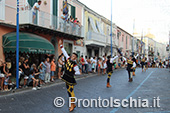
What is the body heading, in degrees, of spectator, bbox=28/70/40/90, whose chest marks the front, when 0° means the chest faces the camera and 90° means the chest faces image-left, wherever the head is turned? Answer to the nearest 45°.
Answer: approximately 270°

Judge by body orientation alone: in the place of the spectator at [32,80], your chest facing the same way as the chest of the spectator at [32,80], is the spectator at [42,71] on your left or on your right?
on your left

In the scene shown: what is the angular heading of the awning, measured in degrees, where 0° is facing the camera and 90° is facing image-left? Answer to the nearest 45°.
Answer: approximately 315°
